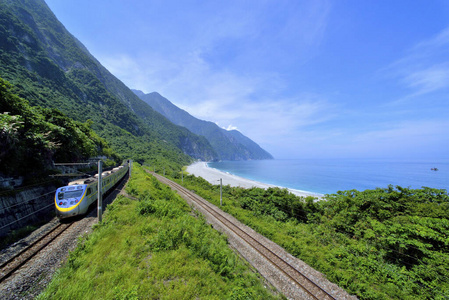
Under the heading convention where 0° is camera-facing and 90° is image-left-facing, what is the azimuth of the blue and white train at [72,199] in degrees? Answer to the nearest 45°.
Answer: approximately 45°

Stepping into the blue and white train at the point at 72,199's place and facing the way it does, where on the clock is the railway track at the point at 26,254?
The railway track is roughly at 11 o'clock from the blue and white train.

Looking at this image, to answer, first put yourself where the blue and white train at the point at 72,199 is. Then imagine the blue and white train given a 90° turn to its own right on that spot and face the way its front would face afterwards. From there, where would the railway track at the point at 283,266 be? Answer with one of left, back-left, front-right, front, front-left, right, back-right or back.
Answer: back
